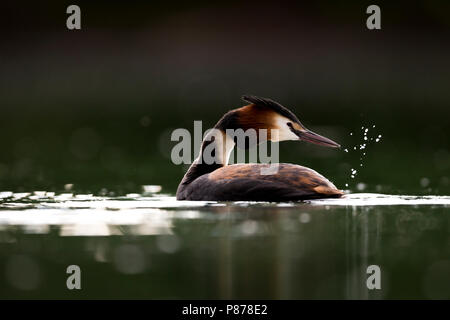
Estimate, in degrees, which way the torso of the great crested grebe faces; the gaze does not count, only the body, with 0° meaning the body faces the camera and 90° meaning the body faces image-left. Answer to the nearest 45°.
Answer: approximately 90°
